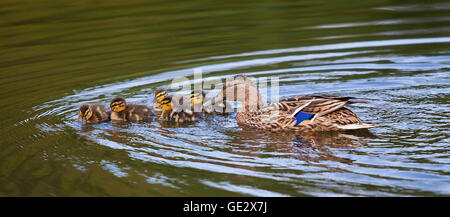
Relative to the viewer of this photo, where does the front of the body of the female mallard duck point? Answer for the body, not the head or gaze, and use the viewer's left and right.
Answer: facing to the left of the viewer

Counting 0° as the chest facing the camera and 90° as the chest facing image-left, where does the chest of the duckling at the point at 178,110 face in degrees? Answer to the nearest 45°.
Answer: approximately 90°

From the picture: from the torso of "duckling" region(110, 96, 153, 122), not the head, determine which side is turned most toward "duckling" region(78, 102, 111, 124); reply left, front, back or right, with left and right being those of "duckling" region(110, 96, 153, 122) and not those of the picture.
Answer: front

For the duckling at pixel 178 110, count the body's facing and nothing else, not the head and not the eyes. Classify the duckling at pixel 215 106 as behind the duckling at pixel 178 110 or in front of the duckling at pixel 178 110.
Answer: behind

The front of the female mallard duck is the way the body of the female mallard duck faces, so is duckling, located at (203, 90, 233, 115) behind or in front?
in front

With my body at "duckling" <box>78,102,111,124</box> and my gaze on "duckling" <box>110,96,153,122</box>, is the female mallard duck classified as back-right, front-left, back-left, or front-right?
front-right

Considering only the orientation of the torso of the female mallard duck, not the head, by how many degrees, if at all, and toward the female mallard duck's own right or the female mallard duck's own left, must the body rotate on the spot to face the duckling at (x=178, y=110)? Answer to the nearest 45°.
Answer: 0° — it already faces it

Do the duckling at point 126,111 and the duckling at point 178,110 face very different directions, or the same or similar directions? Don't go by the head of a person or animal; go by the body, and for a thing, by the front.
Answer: same or similar directions

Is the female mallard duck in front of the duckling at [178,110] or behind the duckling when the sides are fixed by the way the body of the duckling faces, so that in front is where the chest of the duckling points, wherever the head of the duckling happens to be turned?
behind

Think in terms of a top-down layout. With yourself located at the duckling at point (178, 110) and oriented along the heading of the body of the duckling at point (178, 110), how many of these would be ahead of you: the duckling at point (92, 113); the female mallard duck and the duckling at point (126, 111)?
2

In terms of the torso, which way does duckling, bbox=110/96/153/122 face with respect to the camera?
to the viewer's left

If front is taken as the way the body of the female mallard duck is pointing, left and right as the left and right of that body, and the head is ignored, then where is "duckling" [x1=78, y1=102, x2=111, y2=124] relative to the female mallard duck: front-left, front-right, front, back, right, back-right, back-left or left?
front

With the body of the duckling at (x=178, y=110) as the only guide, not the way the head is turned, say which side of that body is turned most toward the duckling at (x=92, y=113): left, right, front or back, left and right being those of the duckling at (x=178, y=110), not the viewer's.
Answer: front

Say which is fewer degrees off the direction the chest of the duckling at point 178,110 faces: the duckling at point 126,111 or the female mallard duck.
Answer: the duckling

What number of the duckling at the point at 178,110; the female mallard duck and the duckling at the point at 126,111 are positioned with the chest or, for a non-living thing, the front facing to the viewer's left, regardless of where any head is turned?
3
